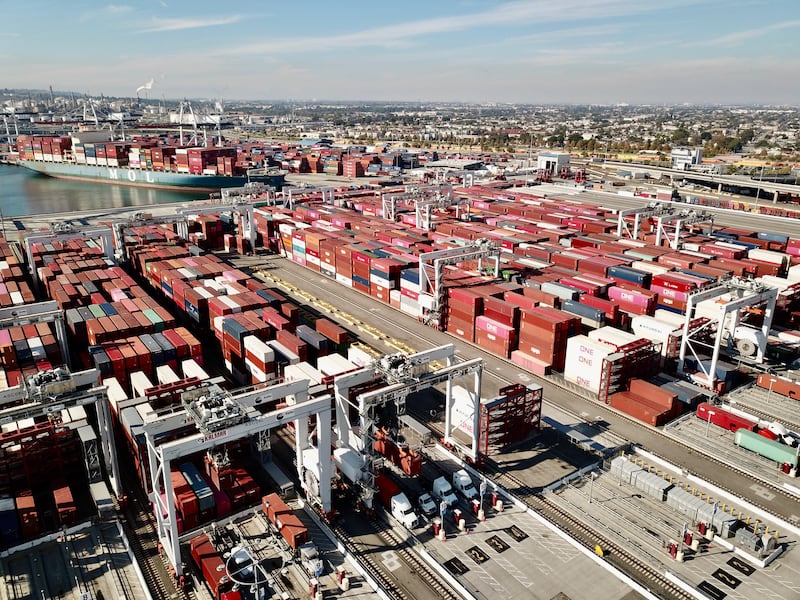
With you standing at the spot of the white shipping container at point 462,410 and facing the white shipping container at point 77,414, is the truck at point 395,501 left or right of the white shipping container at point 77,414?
left

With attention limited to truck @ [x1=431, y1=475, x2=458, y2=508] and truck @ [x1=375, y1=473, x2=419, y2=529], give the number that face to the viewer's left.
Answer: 0

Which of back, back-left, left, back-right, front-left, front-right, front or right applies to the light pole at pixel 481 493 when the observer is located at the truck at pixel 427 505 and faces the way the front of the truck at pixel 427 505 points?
front-left

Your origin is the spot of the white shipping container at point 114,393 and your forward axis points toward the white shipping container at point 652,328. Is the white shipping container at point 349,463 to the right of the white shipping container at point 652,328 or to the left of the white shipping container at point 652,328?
right

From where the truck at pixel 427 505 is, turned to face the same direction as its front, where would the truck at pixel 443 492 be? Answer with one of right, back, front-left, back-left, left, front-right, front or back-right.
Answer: left

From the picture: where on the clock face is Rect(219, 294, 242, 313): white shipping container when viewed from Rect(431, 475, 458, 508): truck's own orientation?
The white shipping container is roughly at 6 o'clock from the truck.

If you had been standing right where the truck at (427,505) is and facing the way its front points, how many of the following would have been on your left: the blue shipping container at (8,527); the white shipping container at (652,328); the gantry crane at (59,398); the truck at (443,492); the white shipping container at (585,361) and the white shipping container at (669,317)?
4

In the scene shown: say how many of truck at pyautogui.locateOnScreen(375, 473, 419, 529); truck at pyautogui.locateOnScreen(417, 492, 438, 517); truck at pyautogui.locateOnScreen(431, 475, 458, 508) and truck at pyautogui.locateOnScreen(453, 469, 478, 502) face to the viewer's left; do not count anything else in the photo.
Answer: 0

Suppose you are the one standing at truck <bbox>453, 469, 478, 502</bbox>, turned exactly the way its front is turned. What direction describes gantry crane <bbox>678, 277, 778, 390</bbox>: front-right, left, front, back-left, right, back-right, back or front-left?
left

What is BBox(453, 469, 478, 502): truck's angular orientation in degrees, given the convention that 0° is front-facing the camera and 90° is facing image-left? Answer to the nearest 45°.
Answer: approximately 315°

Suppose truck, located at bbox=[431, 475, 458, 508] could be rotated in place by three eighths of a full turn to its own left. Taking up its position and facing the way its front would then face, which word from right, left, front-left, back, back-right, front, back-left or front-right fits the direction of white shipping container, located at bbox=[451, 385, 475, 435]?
front

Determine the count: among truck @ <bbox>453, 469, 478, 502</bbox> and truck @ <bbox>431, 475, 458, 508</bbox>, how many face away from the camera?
0

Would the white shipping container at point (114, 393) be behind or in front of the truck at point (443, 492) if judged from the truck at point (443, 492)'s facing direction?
behind

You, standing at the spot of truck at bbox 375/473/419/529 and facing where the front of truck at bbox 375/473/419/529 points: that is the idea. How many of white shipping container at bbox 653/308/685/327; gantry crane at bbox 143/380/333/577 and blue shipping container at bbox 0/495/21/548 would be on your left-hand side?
1

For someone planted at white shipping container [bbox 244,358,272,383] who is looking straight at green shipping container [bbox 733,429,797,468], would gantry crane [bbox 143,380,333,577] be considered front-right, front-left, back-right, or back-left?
front-right

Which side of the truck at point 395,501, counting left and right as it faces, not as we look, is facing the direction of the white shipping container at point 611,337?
left

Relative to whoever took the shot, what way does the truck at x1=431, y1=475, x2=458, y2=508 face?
facing the viewer and to the right of the viewer
